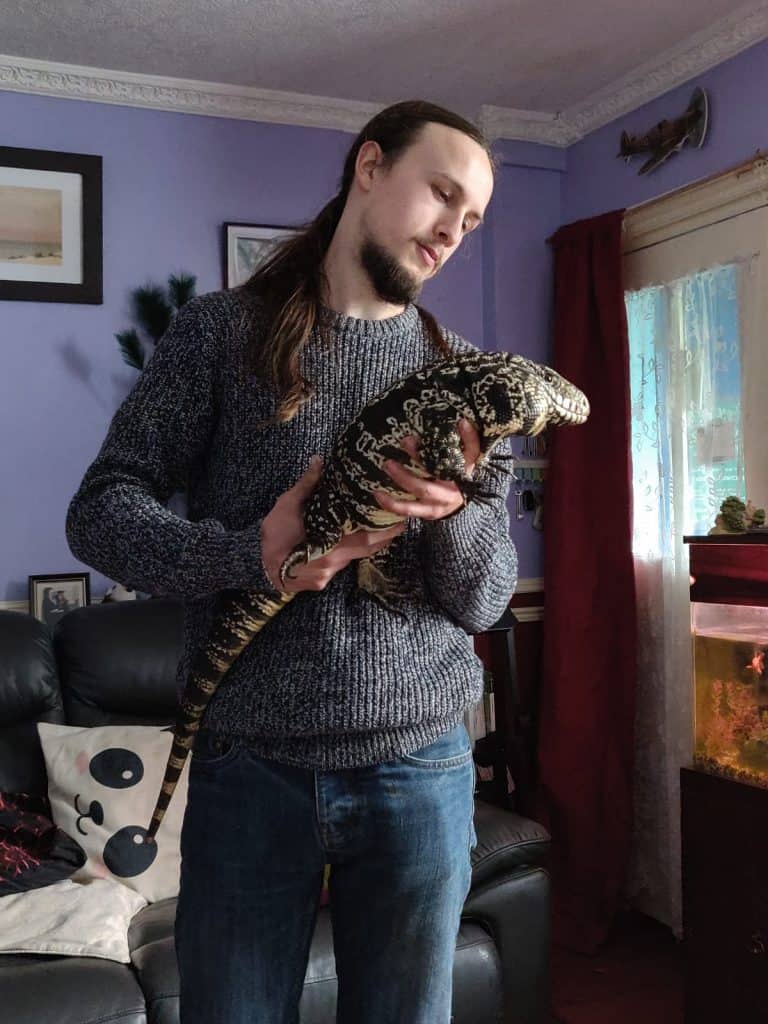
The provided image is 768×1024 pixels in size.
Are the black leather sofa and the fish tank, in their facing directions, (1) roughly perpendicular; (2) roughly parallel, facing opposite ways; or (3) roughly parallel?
roughly perpendicular

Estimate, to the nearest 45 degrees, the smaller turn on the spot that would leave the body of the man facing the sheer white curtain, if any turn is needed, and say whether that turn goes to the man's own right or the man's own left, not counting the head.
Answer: approximately 135° to the man's own left

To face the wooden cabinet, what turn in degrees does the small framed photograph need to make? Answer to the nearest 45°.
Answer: approximately 45° to its left

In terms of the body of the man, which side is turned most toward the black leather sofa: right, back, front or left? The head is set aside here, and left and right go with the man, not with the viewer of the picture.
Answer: back

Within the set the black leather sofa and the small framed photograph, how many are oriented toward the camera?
2

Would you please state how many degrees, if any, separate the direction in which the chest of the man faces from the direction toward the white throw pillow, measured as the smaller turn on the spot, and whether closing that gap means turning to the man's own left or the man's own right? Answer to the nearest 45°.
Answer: approximately 135° to the man's own right

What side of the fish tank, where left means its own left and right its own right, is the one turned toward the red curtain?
right

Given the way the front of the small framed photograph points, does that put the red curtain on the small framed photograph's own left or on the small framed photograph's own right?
on the small framed photograph's own left
